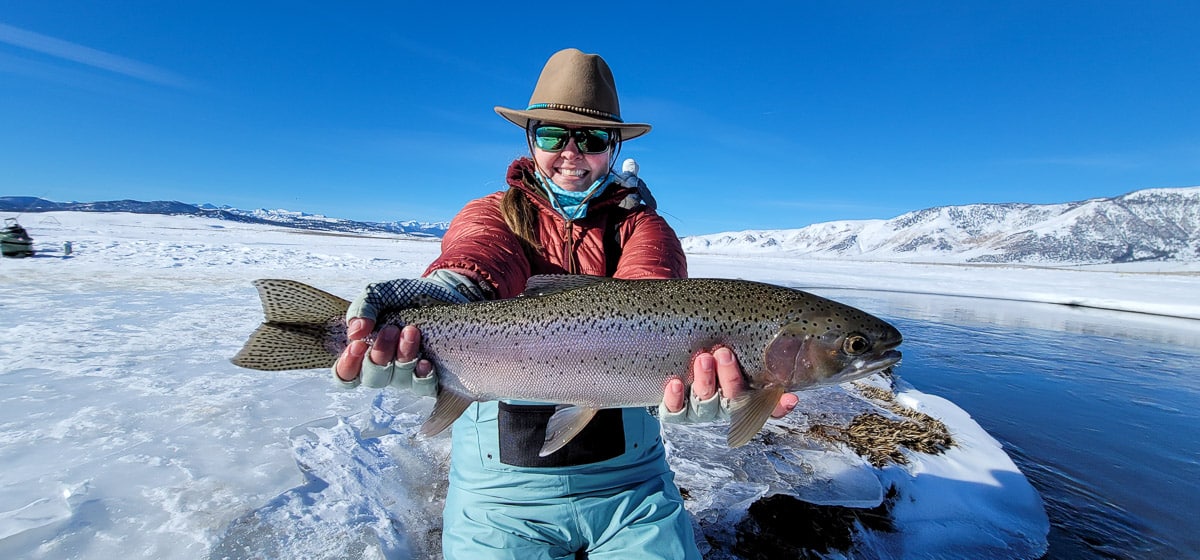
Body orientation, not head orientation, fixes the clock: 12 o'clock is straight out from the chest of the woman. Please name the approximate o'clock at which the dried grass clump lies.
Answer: The dried grass clump is roughly at 8 o'clock from the woman.

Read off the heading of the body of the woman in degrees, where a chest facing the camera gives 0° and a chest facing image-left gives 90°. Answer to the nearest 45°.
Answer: approximately 0°
